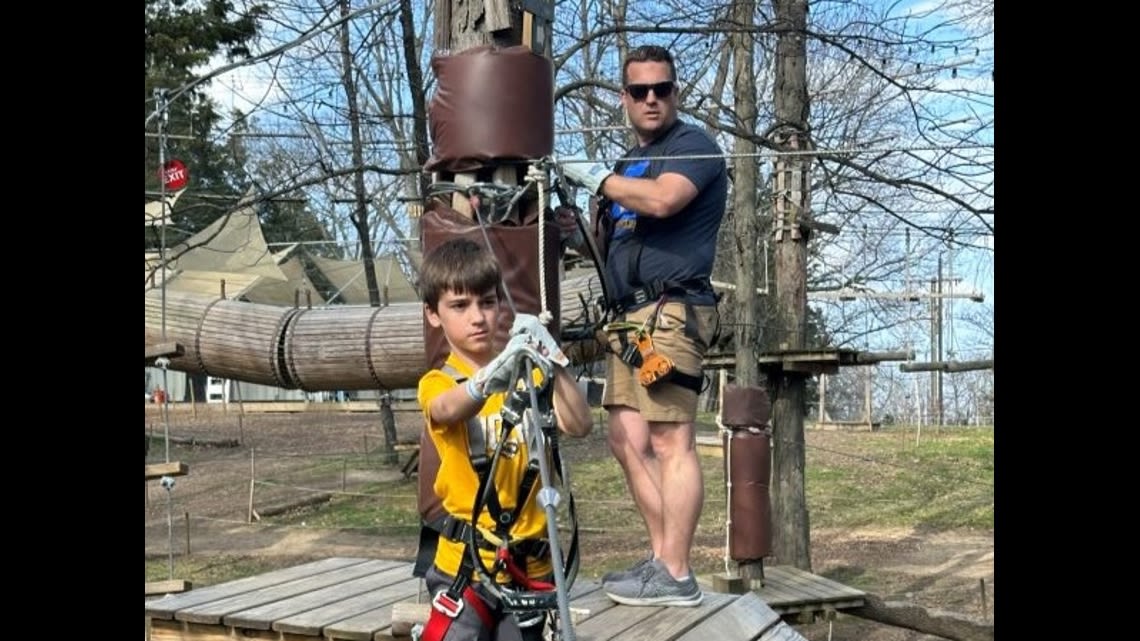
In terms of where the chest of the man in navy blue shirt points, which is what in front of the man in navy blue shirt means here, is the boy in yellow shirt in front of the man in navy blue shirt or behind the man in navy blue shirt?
in front

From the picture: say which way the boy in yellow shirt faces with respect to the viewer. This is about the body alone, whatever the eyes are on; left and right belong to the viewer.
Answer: facing the viewer and to the right of the viewer

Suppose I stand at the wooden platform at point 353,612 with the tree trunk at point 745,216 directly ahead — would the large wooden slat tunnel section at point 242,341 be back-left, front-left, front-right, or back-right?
front-left

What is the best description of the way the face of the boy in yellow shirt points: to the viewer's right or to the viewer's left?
to the viewer's right

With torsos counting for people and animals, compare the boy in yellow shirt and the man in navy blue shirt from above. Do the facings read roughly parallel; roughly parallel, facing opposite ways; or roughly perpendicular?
roughly perpendicular

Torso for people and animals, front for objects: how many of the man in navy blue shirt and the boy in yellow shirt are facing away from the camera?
0

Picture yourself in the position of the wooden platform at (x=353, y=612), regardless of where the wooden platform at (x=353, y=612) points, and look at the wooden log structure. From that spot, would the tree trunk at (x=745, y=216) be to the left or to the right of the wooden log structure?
right

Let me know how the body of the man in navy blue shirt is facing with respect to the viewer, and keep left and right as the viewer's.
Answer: facing the viewer and to the left of the viewer
